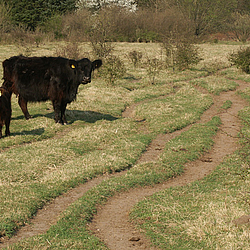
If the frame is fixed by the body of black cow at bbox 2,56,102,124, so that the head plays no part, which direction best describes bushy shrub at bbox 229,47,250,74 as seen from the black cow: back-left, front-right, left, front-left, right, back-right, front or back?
front-left

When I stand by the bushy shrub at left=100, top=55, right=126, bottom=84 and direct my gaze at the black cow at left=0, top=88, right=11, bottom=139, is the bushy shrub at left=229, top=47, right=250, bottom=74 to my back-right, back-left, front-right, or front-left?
back-left

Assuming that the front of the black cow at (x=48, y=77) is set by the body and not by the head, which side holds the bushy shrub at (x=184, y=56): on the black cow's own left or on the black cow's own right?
on the black cow's own left

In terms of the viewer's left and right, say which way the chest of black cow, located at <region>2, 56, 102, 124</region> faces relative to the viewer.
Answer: facing to the right of the viewer
